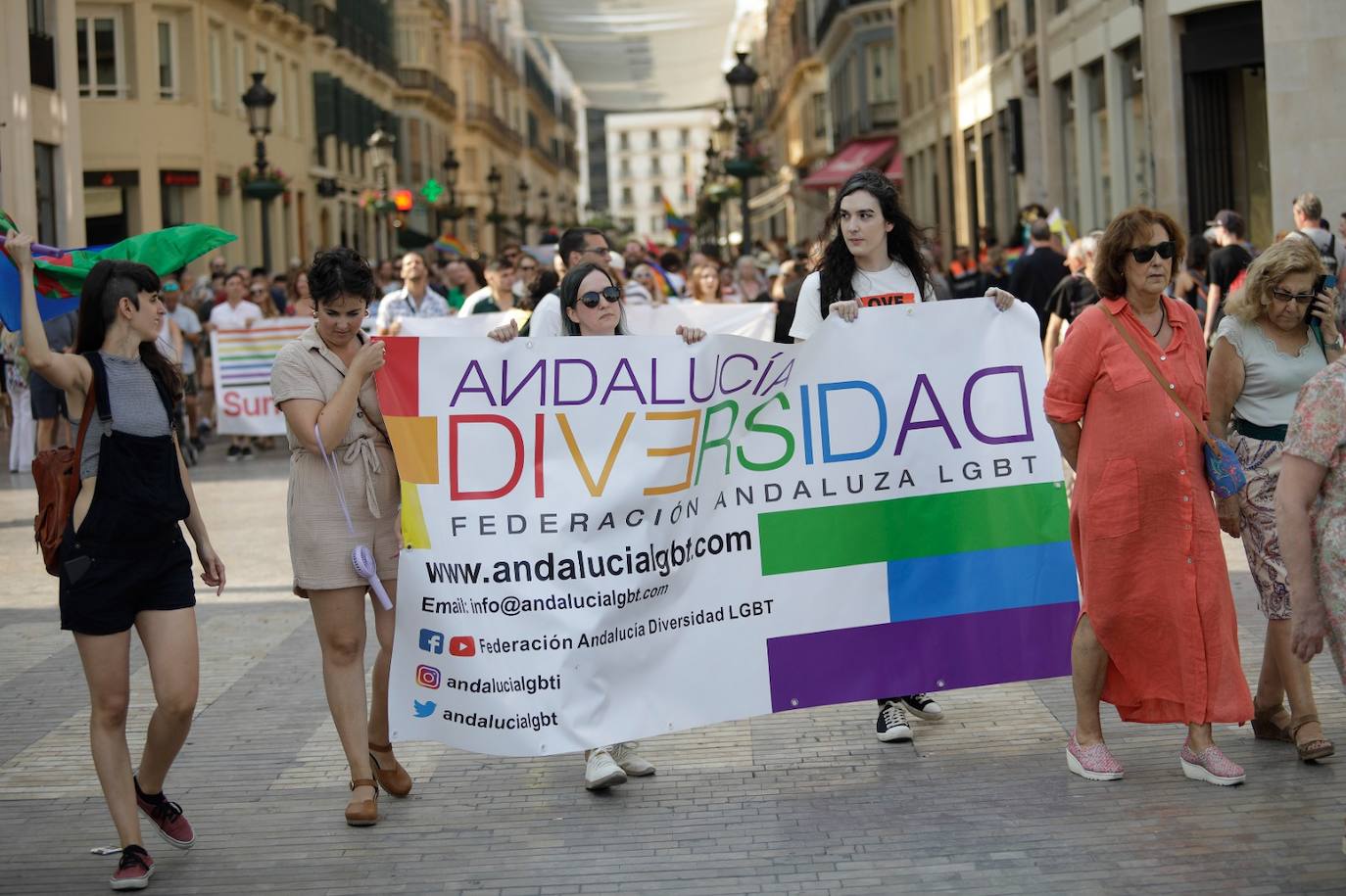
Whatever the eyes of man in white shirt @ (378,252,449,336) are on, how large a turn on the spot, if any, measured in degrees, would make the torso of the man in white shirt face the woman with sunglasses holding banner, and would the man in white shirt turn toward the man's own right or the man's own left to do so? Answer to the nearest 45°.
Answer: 0° — they already face them

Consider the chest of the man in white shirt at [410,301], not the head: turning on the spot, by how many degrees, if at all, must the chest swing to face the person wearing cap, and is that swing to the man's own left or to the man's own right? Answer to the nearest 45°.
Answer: approximately 90° to the man's own left

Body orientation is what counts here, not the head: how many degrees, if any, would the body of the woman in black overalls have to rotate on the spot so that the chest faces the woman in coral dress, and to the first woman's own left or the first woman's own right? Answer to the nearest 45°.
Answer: approximately 45° to the first woman's own left

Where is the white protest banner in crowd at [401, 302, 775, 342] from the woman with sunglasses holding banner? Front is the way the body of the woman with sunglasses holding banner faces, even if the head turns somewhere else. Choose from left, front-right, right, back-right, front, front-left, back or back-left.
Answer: back

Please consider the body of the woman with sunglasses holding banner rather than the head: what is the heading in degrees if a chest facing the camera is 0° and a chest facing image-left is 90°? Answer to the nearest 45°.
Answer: approximately 0°
